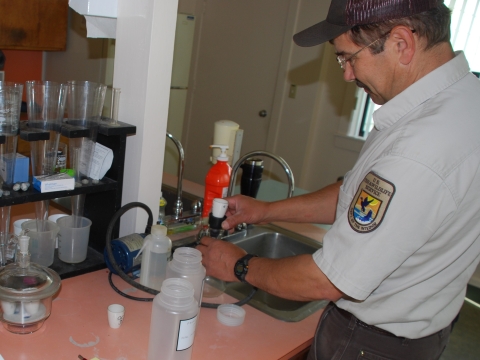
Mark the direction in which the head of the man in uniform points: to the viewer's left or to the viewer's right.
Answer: to the viewer's left

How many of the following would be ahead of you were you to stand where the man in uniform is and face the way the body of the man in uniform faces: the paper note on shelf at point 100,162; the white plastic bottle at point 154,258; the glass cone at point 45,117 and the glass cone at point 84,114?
4

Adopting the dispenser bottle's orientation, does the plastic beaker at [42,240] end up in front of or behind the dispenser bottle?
in front

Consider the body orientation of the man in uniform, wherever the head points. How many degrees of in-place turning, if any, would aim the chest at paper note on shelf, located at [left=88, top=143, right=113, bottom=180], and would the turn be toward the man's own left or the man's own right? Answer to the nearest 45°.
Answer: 0° — they already face it

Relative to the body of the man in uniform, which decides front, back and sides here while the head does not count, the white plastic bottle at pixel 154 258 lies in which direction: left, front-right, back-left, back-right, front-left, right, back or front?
front

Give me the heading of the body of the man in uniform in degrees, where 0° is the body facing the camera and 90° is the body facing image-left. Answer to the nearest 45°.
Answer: approximately 90°
